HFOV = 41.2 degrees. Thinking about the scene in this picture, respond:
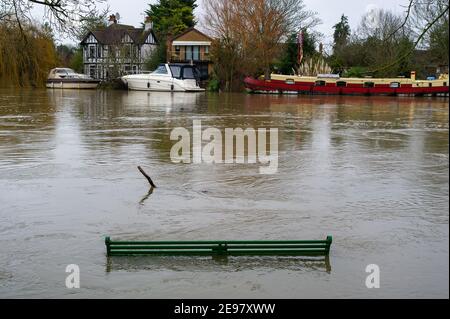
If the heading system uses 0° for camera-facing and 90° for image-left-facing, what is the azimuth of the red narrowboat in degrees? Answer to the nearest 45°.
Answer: approximately 90°
